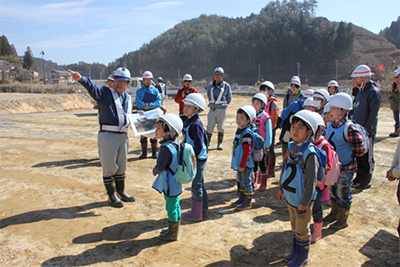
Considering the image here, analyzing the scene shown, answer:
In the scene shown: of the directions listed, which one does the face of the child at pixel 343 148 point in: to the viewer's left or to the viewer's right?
to the viewer's left

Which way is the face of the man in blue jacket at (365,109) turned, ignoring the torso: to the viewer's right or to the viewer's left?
to the viewer's left

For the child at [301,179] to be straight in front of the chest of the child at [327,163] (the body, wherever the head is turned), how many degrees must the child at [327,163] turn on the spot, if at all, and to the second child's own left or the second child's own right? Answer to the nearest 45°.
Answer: approximately 45° to the second child's own left

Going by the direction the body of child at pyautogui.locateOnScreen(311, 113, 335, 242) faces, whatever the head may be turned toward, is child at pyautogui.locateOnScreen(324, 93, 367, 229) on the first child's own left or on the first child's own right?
on the first child's own right

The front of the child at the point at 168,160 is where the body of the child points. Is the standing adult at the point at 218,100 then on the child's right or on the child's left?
on the child's right

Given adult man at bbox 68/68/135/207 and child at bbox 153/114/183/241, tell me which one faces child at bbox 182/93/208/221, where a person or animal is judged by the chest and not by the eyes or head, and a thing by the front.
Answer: the adult man

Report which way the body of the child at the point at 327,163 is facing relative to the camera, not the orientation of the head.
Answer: to the viewer's left

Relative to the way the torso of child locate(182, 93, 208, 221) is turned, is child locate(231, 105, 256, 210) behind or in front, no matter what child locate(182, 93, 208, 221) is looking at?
behind

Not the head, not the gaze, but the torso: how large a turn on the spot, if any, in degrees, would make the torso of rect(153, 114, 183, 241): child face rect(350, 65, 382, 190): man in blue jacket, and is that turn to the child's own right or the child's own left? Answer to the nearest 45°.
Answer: approximately 135° to the child's own right

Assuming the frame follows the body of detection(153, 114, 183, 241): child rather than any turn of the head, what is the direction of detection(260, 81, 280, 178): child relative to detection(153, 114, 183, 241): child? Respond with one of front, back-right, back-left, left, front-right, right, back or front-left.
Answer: back-right

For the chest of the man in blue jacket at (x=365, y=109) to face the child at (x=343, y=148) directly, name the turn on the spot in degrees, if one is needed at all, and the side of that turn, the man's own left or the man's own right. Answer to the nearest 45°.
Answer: approximately 90° to the man's own left

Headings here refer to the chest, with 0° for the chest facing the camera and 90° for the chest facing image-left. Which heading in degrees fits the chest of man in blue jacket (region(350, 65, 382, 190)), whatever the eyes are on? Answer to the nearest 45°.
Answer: approximately 90°

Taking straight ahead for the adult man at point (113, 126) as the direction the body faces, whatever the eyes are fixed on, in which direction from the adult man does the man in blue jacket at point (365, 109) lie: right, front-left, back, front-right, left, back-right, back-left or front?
front-left

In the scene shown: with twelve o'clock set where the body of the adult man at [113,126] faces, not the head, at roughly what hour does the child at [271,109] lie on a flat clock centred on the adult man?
The child is roughly at 10 o'clock from the adult man.
